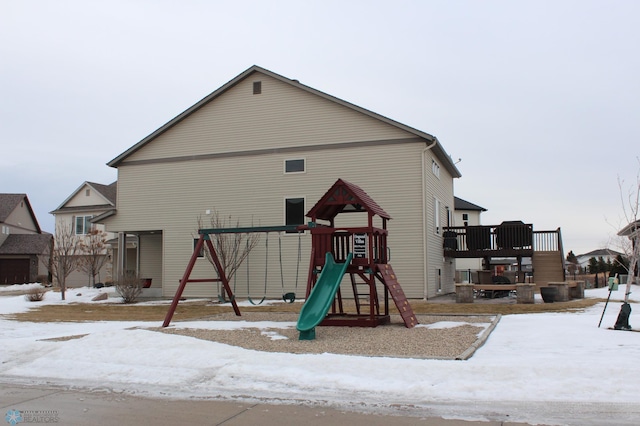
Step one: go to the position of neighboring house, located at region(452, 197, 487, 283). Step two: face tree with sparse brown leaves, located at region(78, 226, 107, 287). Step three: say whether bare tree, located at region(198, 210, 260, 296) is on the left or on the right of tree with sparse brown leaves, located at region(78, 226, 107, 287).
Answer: left

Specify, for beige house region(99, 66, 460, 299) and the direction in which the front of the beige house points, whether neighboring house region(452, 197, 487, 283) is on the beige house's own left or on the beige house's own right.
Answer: on the beige house's own right

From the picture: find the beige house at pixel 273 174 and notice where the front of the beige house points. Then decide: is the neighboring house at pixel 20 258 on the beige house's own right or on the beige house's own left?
on the beige house's own right

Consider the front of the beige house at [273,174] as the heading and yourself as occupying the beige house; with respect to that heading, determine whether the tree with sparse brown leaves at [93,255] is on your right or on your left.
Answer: on your right

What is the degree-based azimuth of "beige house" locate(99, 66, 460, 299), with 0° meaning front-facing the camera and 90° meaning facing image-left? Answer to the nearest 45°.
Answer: approximately 90°

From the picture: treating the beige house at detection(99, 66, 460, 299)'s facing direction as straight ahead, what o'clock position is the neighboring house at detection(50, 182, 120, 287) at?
The neighboring house is roughly at 2 o'clock from the beige house.

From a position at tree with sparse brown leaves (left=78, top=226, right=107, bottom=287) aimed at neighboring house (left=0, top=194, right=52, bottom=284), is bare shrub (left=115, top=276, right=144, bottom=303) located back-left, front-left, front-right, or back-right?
back-left

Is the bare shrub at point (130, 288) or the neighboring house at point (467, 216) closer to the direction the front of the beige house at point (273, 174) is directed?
the bare shrub

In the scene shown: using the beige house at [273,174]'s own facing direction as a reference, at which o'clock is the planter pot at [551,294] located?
The planter pot is roughly at 7 o'clock from the beige house.

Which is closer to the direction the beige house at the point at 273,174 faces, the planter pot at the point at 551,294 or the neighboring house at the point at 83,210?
the neighboring house

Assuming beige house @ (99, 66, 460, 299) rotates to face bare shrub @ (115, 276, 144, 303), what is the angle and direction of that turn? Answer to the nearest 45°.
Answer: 0° — it already faces it

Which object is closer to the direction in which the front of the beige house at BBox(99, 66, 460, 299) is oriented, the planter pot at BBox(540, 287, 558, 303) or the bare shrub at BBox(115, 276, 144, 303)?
the bare shrub
